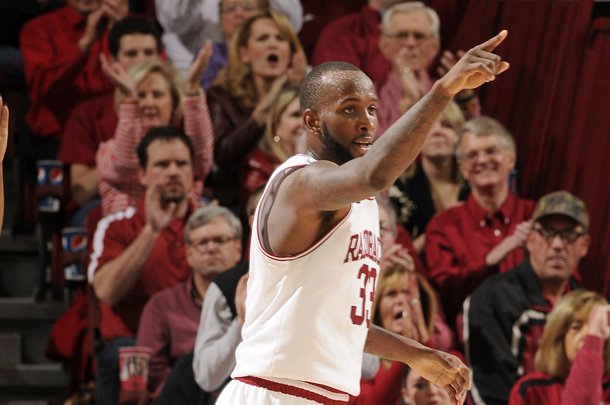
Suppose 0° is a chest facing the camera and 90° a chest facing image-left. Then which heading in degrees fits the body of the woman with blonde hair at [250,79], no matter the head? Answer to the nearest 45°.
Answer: approximately 315°

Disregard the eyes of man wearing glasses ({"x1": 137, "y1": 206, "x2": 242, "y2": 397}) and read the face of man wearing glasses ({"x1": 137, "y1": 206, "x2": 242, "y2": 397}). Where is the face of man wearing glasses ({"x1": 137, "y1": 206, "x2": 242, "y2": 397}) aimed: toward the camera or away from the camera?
toward the camera

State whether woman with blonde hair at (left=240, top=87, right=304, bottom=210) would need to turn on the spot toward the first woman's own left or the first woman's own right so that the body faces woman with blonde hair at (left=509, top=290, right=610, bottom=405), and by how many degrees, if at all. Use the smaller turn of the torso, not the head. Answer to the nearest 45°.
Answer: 0° — they already face them

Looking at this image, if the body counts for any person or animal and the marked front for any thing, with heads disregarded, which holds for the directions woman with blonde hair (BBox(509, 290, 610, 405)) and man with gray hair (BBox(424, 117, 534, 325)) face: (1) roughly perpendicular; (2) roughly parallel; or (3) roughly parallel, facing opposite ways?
roughly parallel

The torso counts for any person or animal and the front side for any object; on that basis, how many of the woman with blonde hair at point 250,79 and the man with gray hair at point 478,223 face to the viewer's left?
0

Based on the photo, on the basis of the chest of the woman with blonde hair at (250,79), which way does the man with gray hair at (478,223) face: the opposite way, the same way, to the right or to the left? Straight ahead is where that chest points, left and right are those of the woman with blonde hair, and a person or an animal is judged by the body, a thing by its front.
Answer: the same way

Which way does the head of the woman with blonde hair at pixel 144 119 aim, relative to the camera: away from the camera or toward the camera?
toward the camera

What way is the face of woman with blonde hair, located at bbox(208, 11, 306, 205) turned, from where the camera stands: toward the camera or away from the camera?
toward the camera

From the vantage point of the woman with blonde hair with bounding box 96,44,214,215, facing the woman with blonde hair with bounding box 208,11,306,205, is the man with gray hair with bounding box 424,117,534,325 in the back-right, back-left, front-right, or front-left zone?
front-right

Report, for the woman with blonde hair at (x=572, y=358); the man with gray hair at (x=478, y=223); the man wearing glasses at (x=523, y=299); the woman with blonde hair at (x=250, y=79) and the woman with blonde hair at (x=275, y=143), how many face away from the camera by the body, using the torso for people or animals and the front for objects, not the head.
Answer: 0

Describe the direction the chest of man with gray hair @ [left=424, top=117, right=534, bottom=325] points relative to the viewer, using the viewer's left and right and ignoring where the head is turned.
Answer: facing the viewer and to the right of the viewer

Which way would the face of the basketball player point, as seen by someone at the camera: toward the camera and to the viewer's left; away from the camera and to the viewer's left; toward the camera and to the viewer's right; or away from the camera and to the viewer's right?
toward the camera and to the viewer's right
